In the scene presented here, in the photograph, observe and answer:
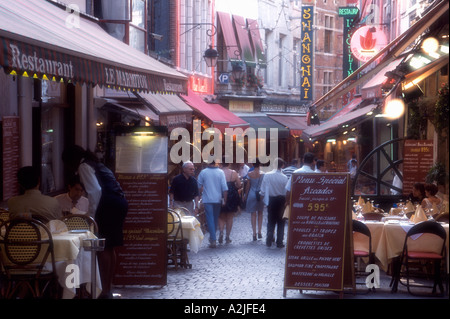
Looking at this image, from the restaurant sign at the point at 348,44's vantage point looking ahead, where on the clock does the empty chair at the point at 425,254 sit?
The empty chair is roughly at 12 o'clock from the restaurant sign.

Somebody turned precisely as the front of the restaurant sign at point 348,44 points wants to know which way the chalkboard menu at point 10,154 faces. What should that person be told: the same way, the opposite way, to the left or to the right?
to the left

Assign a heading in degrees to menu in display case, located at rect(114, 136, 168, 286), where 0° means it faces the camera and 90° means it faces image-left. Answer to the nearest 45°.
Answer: approximately 0°

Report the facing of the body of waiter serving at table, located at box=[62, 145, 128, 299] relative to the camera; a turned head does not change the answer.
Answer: to the viewer's left
